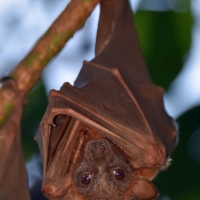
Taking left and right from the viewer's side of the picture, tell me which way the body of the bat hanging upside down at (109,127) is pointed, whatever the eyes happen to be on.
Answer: facing the viewer
